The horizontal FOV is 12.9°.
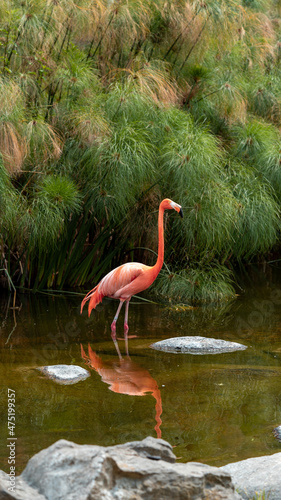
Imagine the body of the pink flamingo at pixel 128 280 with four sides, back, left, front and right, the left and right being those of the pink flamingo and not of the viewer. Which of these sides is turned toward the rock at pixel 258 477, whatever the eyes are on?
right

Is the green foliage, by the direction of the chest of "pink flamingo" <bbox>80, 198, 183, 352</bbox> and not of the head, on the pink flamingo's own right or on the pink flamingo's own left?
on the pink flamingo's own left

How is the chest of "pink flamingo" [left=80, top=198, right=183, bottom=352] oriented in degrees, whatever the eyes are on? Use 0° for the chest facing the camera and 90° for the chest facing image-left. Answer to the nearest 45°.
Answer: approximately 270°

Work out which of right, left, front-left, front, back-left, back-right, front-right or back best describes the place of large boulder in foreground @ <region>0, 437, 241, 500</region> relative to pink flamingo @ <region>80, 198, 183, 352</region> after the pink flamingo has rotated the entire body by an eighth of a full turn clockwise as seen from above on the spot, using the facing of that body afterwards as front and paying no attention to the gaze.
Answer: front-right

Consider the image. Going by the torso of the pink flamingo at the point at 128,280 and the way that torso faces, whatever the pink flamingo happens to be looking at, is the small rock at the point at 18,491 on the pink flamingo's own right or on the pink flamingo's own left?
on the pink flamingo's own right

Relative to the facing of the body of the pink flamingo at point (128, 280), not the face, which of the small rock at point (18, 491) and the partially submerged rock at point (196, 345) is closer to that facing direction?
the partially submerged rock
